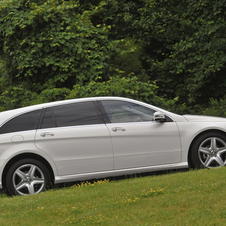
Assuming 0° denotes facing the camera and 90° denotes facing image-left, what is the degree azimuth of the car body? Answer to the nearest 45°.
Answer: approximately 270°
